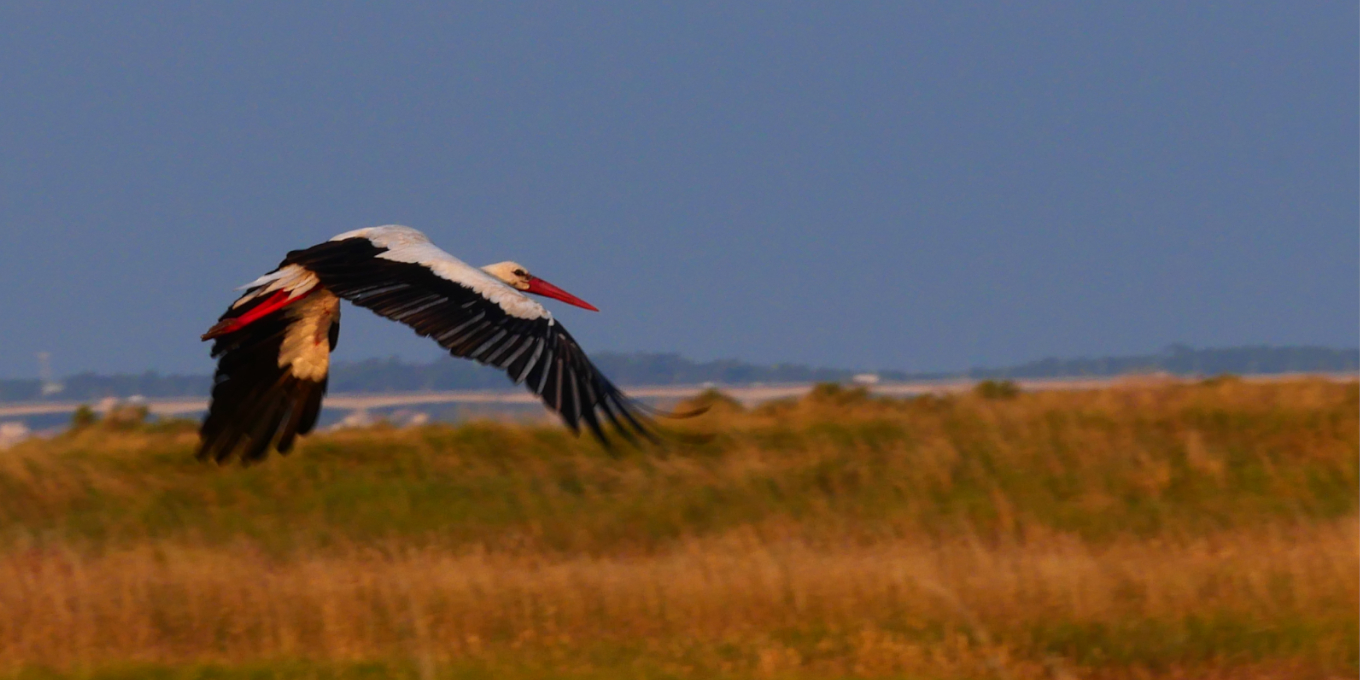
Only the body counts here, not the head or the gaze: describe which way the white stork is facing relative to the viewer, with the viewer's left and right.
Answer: facing away from the viewer and to the right of the viewer
